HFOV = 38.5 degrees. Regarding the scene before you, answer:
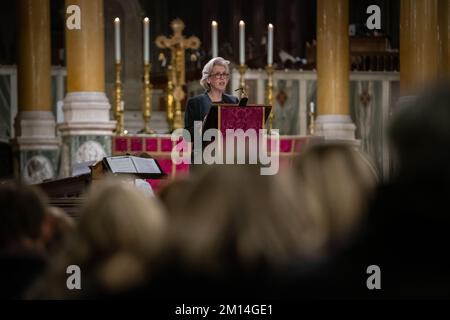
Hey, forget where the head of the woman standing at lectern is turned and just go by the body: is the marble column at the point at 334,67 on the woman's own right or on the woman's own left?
on the woman's own left

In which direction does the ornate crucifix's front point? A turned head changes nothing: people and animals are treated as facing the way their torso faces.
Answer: toward the camera

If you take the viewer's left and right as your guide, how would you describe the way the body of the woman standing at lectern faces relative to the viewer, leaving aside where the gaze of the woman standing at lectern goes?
facing the viewer and to the right of the viewer

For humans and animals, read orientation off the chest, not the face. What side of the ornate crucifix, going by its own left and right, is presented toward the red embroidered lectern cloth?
front

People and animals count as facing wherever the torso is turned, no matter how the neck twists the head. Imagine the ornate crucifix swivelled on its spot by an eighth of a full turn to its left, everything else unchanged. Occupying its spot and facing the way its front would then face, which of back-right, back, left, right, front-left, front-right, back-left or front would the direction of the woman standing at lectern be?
front-right

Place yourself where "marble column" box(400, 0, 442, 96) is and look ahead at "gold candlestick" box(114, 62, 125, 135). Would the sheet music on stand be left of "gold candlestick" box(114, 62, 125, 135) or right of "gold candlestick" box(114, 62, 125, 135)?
left

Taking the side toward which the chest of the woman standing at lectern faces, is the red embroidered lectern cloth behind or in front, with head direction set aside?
in front
